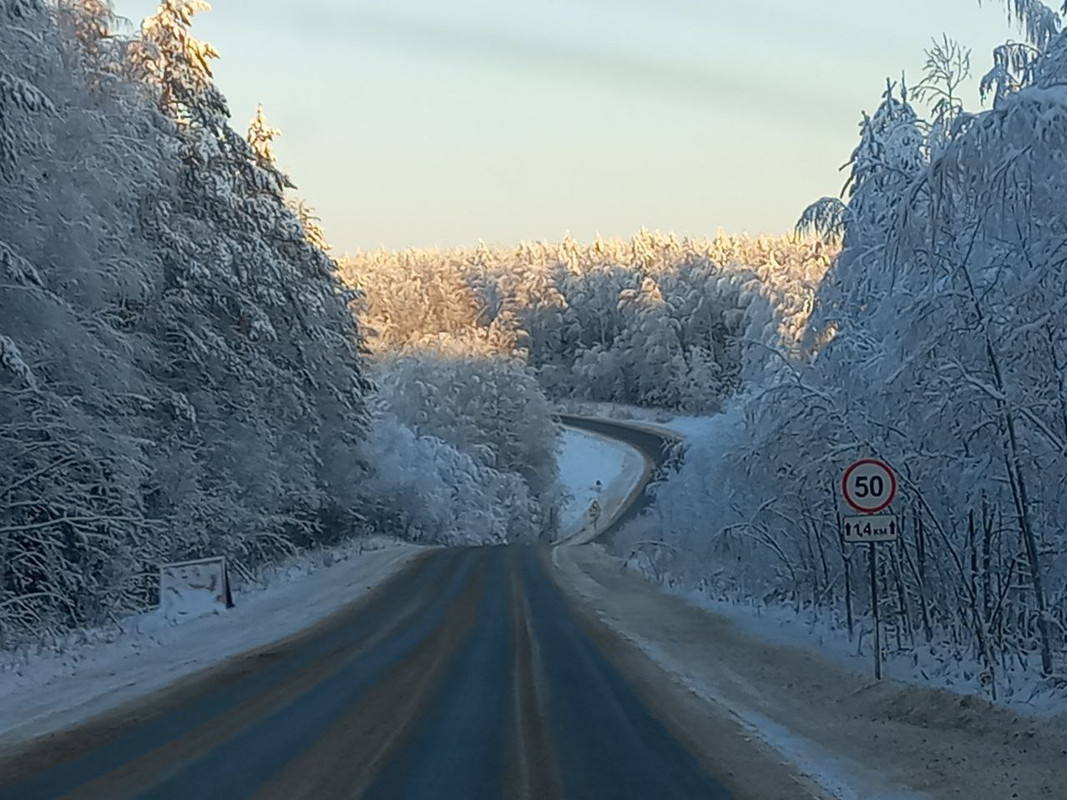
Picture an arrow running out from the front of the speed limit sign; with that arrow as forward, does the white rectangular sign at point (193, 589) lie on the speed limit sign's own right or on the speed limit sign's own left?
on the speed limit sign's own right

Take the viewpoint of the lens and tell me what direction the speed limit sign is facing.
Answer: facing the viewer
